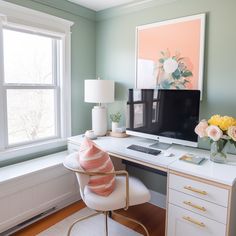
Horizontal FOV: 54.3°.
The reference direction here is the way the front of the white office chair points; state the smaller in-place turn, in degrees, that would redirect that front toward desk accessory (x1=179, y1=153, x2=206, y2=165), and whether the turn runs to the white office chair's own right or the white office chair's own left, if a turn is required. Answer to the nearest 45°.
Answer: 0° — it already faces it

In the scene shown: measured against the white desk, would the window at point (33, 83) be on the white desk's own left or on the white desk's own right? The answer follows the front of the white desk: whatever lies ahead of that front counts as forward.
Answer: on the white desk's own right

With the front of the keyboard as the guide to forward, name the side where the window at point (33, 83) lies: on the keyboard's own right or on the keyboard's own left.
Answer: on the keyboard's own right

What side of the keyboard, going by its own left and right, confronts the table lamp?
right

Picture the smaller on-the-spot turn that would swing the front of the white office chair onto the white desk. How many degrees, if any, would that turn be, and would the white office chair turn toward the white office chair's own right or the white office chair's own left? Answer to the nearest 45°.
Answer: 0° — it already faces it

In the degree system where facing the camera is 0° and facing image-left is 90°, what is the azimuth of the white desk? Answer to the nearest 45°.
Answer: approximately 45°

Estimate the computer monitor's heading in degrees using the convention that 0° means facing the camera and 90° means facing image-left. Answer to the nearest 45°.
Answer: approximately 45°

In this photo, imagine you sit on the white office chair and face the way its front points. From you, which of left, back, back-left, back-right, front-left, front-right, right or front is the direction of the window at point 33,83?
back-left
